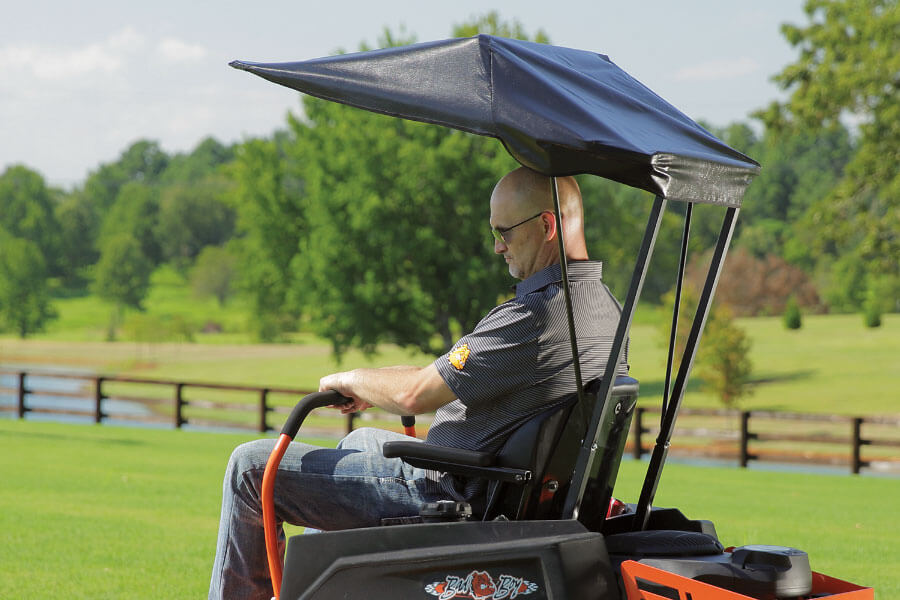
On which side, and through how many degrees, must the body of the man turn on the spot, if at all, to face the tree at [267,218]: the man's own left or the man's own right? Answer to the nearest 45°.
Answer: approximately 90° to the man's own right

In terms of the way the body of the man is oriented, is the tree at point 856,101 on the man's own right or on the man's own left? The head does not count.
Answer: on the man's own right

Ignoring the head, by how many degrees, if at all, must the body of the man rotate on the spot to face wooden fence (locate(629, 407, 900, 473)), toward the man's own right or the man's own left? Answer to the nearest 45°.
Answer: approximately 90° to the man's own right

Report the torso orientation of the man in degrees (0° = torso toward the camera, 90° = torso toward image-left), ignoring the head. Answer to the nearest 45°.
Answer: approximately 90°

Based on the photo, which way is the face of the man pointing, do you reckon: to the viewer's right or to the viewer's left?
to the viewer's left

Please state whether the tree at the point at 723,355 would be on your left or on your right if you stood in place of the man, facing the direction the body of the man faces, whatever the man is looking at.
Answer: on your right

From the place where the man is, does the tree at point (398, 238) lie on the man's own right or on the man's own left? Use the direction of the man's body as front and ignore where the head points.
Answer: on the man's own right
